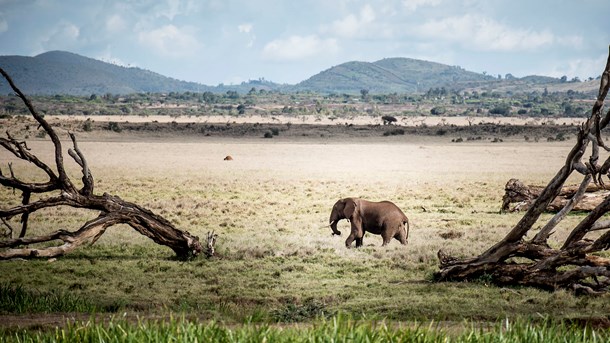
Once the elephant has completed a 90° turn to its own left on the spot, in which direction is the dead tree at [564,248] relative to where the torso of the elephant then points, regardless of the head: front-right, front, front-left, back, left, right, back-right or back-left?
front-left

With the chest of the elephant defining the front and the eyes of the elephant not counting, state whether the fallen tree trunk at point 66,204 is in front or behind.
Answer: in front

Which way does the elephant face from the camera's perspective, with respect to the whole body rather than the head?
to the viewer's left
